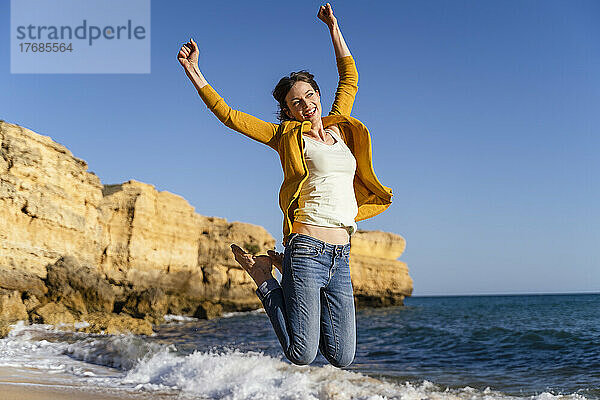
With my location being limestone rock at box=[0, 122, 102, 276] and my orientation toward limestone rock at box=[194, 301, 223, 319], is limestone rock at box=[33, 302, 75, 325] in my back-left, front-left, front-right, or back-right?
back-right

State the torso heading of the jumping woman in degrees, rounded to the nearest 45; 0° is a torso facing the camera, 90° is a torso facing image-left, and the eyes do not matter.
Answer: approximately 315°

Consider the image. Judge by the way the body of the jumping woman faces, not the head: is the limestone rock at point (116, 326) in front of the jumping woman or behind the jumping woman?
behind

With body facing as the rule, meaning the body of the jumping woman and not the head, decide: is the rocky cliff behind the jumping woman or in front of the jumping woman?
behind
